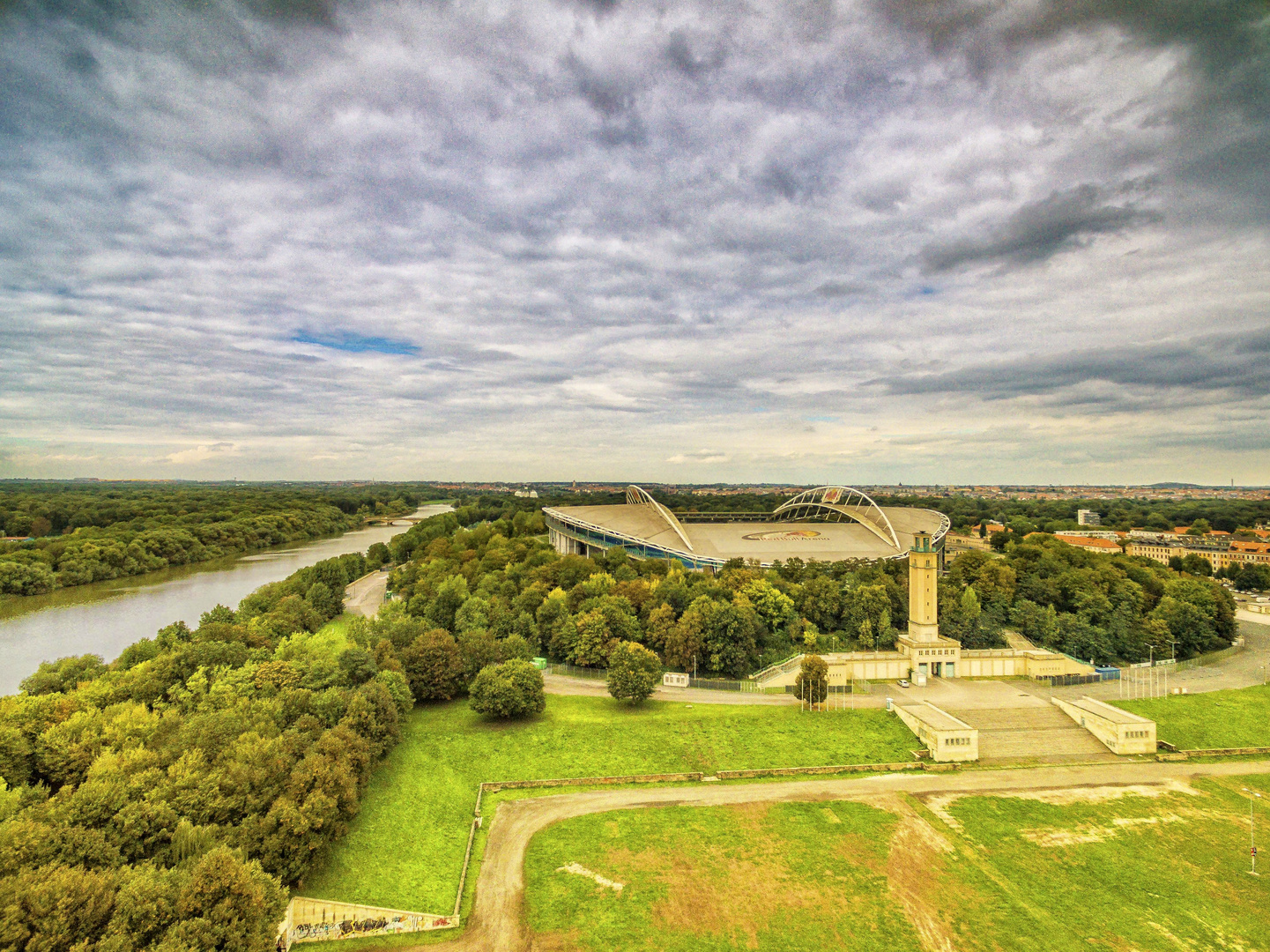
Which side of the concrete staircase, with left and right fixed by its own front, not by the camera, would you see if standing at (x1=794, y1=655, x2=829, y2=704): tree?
right

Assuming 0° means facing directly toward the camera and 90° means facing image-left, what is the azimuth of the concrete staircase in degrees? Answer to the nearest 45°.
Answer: approximately 0°

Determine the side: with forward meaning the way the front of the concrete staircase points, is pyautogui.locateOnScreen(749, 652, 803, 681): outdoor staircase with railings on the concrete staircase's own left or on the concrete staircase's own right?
on the concrete staircase's own right

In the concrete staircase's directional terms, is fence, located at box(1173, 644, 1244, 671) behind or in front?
behind

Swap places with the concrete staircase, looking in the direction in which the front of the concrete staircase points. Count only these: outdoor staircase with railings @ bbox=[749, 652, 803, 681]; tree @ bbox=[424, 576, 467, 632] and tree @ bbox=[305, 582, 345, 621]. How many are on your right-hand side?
3

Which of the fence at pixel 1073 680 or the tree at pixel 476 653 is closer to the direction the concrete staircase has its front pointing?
the tree

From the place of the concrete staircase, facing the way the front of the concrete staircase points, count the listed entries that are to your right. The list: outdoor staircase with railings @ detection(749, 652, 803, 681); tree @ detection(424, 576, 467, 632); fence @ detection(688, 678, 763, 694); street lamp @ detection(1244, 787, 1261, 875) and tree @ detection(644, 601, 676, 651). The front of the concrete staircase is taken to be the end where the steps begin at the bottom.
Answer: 4

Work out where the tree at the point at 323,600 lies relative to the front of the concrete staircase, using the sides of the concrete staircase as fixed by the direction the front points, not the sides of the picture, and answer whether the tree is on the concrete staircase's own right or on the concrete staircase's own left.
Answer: on the concrete staircase's own right

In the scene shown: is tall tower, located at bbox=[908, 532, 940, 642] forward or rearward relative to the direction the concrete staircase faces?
rearward

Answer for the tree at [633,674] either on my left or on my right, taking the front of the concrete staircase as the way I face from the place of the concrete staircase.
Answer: on my right

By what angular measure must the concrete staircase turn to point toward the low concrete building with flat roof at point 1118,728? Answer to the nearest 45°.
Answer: approximately 135° to its left

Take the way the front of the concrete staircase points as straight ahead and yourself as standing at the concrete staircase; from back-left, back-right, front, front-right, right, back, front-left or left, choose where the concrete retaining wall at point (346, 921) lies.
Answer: front-right
